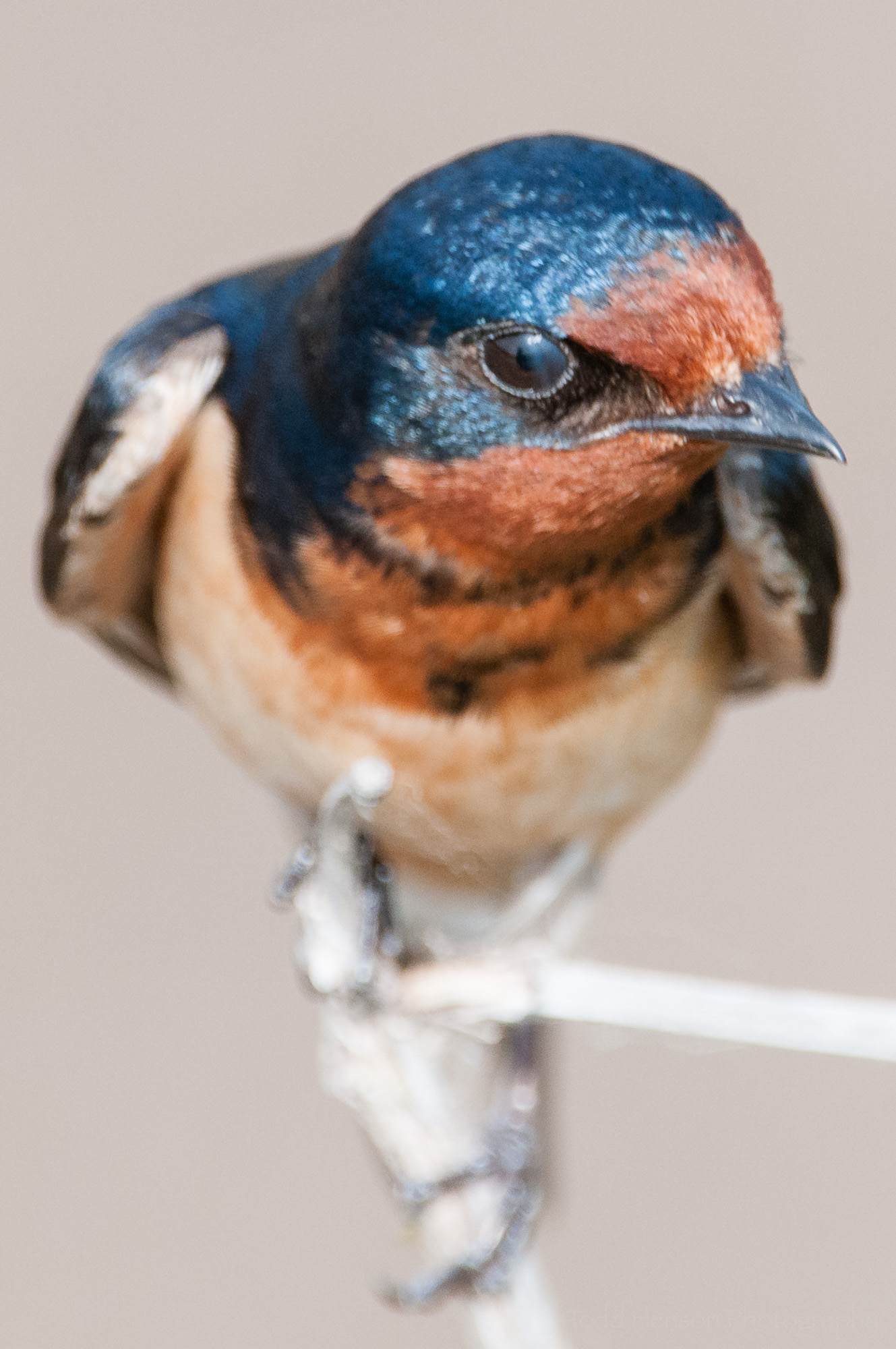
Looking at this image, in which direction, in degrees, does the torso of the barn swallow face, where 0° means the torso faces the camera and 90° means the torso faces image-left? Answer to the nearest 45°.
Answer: approximately 0°
